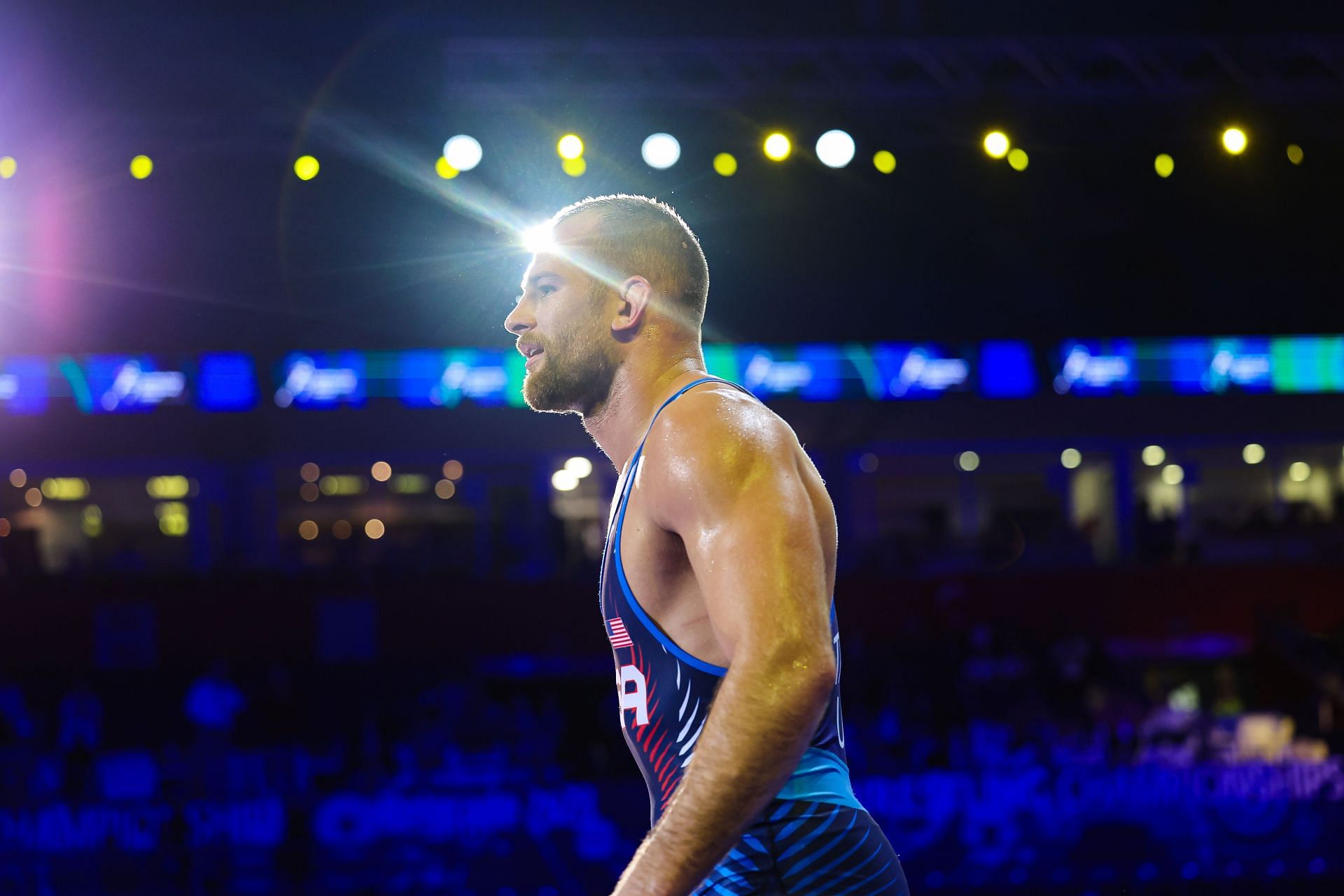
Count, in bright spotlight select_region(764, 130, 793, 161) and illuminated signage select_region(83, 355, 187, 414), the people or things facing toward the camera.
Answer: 2

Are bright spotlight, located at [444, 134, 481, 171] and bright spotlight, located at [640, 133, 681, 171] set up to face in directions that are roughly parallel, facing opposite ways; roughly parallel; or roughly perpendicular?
roughly parallel

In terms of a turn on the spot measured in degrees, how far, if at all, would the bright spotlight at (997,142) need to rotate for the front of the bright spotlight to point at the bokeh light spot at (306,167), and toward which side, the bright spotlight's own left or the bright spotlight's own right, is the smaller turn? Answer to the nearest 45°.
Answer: approximately 90° to the bright spotlight's own right

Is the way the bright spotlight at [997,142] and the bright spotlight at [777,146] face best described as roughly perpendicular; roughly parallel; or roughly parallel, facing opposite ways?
roughly parallel

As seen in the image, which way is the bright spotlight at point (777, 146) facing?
toward the camera

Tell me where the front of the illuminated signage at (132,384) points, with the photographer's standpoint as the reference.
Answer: facing the viewer

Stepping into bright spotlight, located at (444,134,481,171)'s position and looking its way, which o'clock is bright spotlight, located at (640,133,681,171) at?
bright spotlight, located at (640,133,681,171) is roughly at 9 o'clock from bright spotlight, located at (444,134,481,171).

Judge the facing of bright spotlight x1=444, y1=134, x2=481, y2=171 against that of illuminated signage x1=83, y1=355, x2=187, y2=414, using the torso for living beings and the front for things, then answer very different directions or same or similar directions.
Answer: same or similar directions

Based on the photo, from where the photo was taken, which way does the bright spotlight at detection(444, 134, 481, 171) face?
toward the camera
